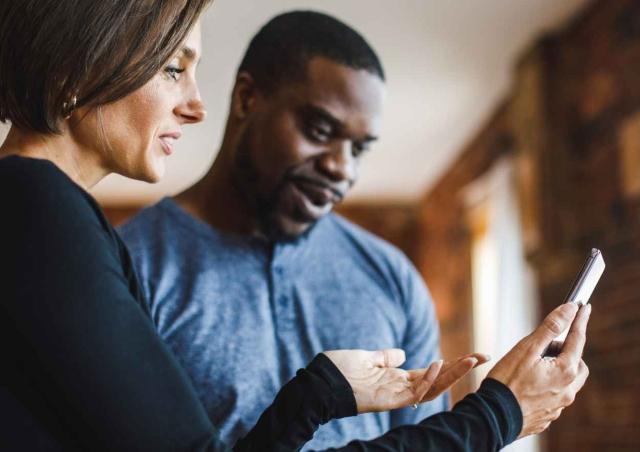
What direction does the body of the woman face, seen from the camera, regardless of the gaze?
to the viewer's right

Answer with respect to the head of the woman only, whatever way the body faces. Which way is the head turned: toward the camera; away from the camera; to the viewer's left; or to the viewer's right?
to the viewer's right

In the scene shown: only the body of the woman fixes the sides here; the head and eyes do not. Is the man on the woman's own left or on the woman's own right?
on the woman's own left
